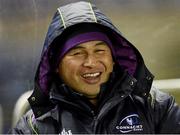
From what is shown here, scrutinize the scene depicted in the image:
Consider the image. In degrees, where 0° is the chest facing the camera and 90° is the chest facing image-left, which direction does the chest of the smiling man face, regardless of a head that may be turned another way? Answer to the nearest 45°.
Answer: approximately 0°
